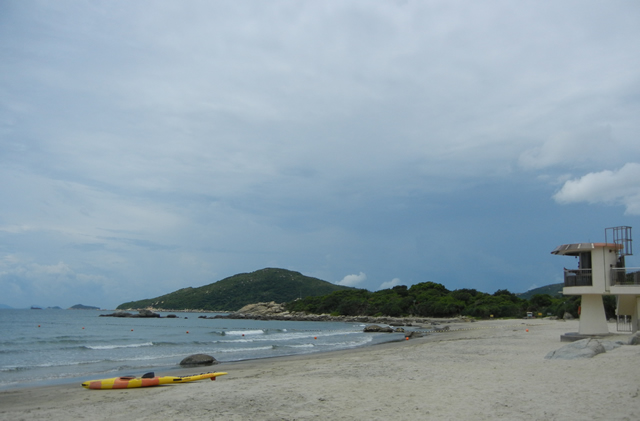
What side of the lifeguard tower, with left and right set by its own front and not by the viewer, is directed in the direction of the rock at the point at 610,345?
left

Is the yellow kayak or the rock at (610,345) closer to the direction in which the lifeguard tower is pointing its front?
the yellow kayak

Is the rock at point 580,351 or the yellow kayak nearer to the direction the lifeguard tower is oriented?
the yellow kayak

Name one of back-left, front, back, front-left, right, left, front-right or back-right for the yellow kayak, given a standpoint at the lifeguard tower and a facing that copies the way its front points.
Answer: front-left

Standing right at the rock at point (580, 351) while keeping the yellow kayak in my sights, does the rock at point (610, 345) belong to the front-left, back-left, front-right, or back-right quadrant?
back-right

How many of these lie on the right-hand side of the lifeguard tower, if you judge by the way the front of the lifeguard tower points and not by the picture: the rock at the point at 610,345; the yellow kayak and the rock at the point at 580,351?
0

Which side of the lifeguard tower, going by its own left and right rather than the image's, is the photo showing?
left

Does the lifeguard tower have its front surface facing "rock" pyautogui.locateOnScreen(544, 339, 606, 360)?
no

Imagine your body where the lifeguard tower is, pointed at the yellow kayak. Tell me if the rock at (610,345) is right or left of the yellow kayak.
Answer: left

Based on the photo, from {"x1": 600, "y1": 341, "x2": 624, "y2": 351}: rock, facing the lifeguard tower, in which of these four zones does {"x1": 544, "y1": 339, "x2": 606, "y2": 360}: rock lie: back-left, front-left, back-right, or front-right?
back-left

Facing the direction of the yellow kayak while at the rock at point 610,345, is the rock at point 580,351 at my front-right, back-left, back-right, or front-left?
front-left
